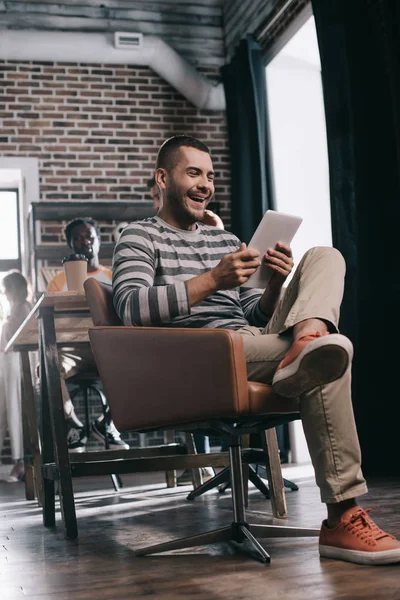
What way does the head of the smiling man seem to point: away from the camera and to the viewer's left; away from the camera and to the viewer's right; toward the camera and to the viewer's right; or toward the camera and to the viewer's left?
toward the camera and to the viewer's right

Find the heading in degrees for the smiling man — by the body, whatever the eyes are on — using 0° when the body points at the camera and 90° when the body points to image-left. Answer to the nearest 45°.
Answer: approximately 315°

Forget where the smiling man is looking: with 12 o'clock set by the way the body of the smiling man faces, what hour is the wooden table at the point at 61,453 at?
The wooden table is roughly at 6 o'clock from the smiling man.

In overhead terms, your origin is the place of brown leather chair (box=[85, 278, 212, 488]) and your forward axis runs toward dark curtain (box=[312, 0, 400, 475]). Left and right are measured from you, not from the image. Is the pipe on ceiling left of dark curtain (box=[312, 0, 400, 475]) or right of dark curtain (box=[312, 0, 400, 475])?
left

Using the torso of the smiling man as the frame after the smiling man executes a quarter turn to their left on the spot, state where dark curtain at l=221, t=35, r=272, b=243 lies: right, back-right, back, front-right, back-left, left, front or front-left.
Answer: front-left
